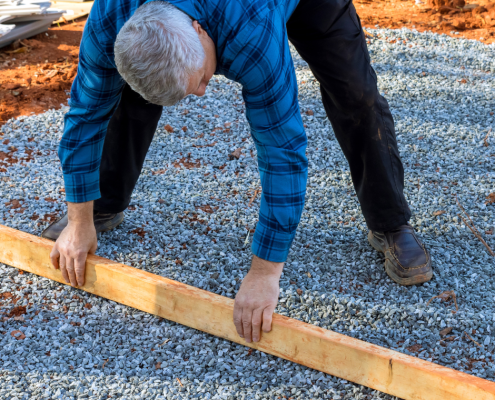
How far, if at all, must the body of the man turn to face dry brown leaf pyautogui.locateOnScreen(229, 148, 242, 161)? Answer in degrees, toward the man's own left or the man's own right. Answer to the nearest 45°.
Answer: approximately 135° to the man's own right

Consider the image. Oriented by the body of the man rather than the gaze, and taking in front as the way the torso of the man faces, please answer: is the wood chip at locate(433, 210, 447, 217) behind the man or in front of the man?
behind

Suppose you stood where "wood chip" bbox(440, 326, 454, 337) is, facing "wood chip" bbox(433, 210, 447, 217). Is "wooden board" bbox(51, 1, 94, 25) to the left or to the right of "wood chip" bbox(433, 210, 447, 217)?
left

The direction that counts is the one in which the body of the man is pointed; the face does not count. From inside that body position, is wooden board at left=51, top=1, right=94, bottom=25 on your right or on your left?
on your right

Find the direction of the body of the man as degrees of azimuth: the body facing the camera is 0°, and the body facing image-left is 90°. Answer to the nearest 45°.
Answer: approximately 45°

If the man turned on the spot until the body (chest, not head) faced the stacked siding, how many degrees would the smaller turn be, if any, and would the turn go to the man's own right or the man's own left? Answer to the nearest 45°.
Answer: approximately 90° to the man's own right
